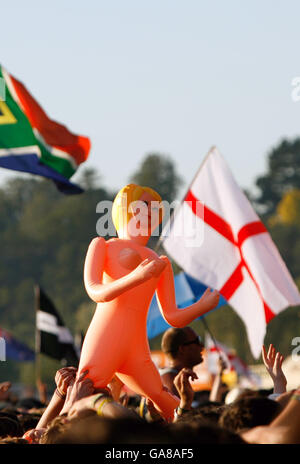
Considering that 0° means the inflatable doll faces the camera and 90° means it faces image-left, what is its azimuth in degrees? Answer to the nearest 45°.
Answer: approximately 315°

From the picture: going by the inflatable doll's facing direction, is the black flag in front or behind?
behind

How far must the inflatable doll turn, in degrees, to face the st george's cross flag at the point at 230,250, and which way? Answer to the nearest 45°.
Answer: approximately 135° to its left
